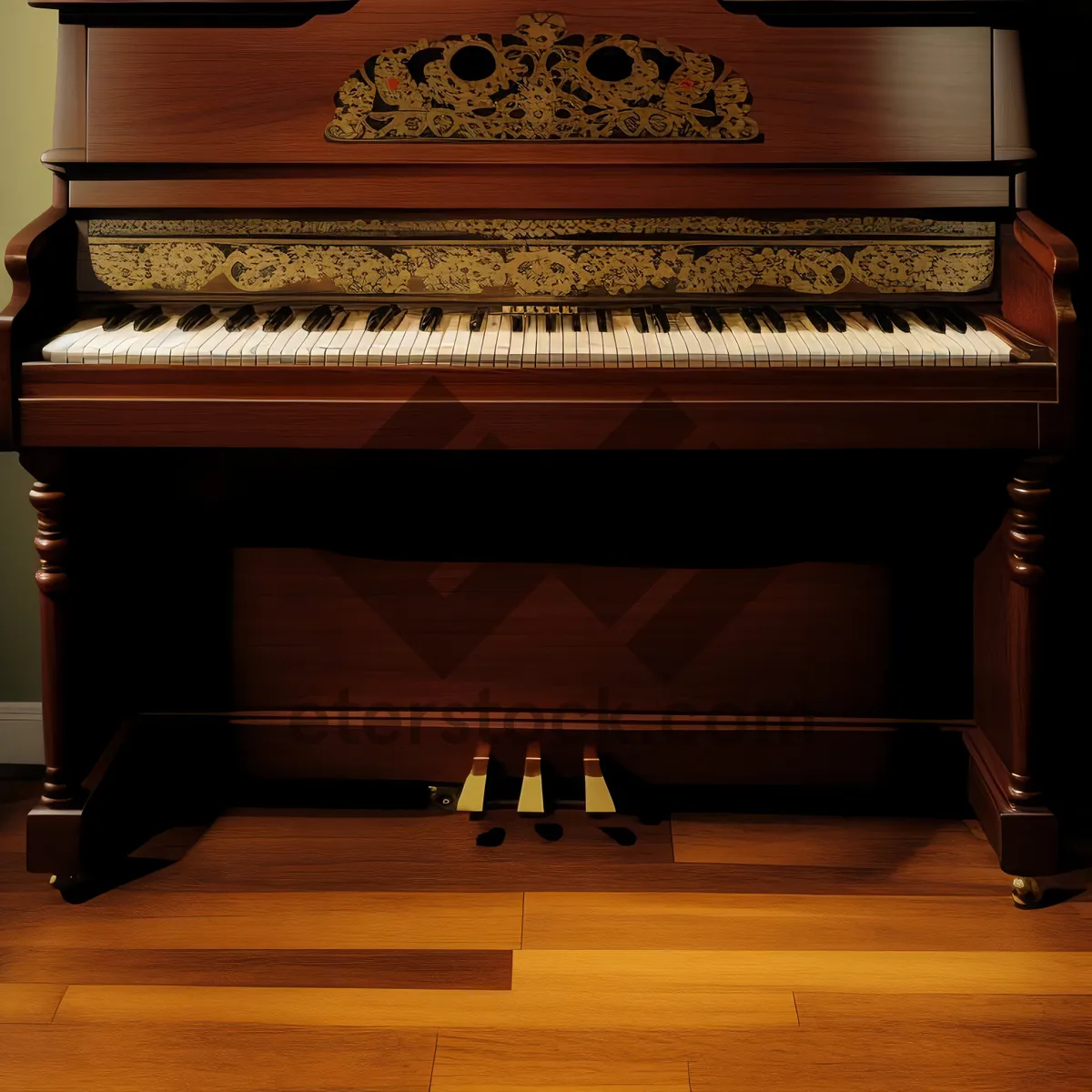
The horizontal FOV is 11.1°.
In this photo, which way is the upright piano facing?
toward the camera
